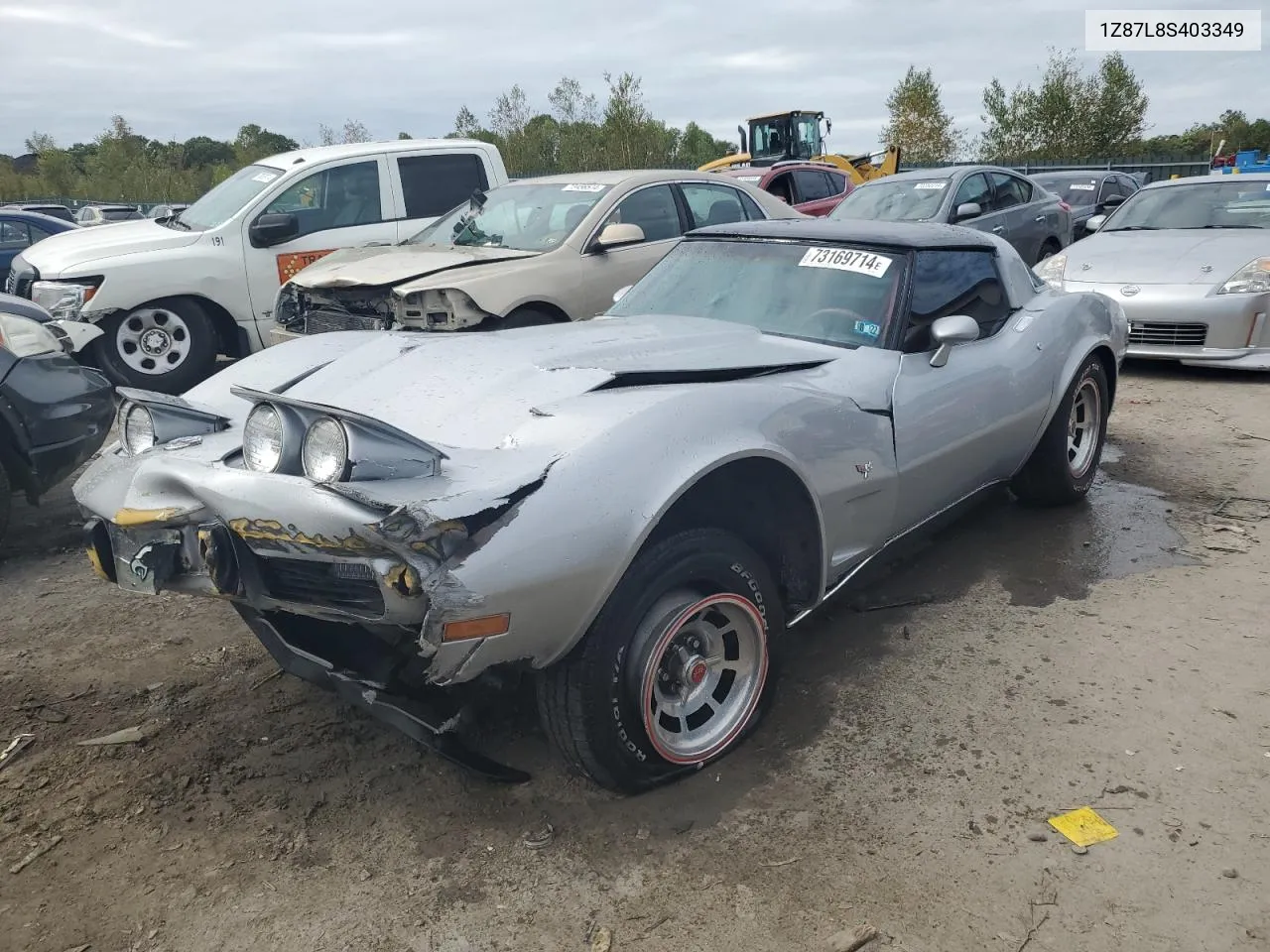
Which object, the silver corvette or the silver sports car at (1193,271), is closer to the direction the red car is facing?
the silver corvette

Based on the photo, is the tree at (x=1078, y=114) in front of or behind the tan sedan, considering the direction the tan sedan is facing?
behind

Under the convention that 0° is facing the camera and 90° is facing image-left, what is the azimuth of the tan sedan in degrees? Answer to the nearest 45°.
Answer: approximately 45°

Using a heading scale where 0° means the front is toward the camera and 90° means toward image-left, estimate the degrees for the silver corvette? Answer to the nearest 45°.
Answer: approximately 45°

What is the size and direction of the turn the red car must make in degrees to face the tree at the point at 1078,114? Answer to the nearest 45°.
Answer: approximately 135° to its right

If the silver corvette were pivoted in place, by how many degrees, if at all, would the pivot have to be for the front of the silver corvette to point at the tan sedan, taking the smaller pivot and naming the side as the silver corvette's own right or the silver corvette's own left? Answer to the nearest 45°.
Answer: approximately 135° to the silver corvette's own right

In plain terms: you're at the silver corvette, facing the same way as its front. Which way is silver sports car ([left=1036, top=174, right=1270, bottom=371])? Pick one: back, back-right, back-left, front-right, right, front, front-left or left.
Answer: back

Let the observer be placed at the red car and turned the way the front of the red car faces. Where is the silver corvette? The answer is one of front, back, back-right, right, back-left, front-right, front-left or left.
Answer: front-left

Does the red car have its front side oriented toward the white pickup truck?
yes

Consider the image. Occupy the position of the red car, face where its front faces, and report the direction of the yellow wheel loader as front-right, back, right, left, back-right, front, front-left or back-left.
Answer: back-right
